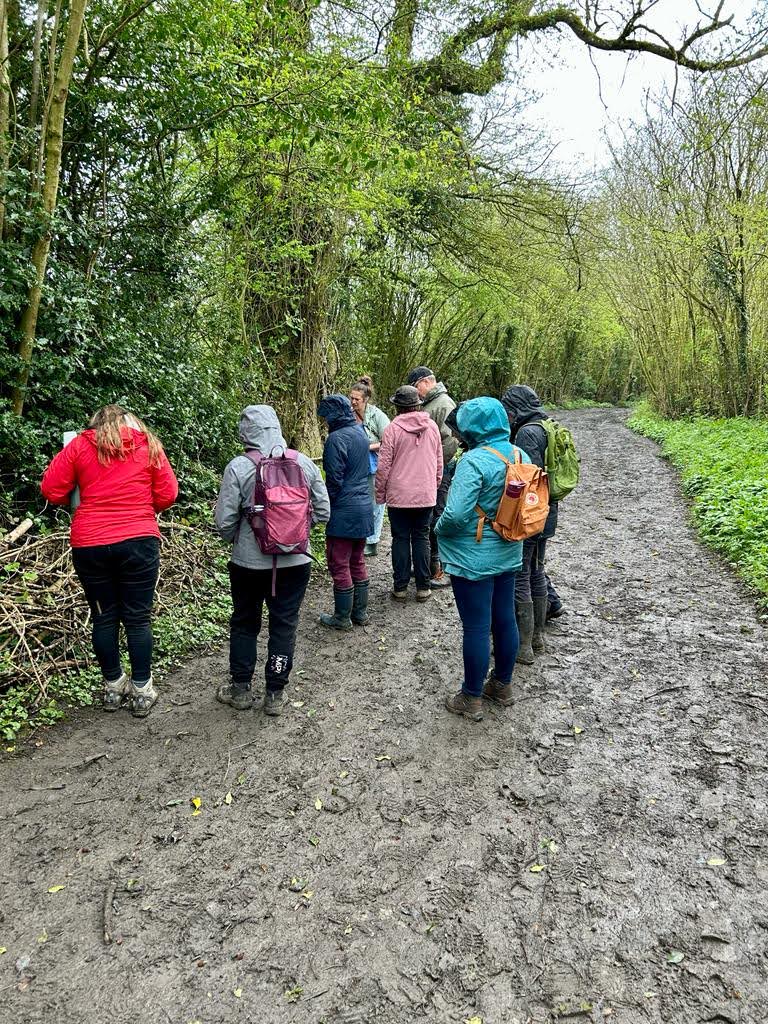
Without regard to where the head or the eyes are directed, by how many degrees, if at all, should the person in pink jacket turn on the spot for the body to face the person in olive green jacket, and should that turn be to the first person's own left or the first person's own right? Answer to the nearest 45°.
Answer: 0° — they already face them

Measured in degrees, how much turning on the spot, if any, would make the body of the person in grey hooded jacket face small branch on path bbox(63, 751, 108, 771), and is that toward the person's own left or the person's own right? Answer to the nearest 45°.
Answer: approximately 90° to the person's own left

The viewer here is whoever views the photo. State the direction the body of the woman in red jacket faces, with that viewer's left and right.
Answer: facing away from the viewer

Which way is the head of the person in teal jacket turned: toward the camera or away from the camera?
away from the camera

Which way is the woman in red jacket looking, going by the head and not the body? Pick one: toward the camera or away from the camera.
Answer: away from the camera

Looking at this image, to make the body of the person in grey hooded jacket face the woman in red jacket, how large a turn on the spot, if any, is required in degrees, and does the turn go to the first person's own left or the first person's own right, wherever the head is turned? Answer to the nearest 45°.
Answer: approximately 45° to the first person's own left

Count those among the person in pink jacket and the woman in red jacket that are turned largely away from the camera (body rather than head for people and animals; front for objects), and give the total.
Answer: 2

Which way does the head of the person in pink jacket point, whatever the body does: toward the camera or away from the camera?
away from the camera

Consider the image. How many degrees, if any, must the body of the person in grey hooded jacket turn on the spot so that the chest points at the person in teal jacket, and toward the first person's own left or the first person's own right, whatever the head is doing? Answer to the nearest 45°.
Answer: approximately 135° to the first person's own right

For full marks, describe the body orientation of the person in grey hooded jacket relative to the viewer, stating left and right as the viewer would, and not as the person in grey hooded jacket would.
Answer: facing away from the viewer and to the left of the viewer

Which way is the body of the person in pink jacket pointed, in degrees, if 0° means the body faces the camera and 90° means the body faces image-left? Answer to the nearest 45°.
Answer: approximately 180°
